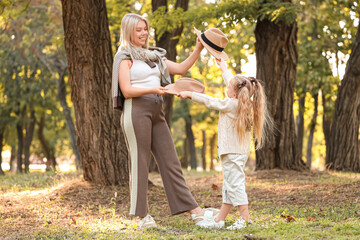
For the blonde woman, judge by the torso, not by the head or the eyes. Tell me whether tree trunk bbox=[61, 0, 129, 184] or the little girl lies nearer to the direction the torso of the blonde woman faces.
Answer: the little girl

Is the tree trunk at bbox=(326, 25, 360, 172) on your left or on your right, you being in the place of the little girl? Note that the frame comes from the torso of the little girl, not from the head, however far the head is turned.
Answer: on your right

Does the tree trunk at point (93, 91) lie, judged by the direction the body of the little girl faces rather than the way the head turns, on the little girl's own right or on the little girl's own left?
on the little girl's own right

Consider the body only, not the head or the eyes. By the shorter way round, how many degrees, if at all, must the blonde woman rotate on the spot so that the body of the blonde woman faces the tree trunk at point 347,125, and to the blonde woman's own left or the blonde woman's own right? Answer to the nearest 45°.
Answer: approximately 90° to the blonde woman's own left

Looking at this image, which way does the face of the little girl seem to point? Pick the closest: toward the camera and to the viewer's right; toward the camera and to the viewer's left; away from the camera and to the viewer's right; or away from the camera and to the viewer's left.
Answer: away from the camera and to the viewer's left

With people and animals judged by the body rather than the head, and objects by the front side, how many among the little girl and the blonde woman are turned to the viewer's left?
1

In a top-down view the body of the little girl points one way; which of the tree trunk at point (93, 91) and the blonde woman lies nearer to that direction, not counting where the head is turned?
the blonde woman

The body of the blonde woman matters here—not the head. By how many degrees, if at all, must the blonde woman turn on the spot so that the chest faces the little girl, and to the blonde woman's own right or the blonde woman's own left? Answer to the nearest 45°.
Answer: approximately 45° to the blonde woman's own left

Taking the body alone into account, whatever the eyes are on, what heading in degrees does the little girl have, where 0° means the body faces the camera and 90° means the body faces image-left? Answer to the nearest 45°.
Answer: approximately 90°

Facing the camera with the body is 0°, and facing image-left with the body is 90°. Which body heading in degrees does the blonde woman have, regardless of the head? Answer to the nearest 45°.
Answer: approximately 315°

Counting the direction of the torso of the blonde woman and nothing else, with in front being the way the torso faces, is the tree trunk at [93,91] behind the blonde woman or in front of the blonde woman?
behind
